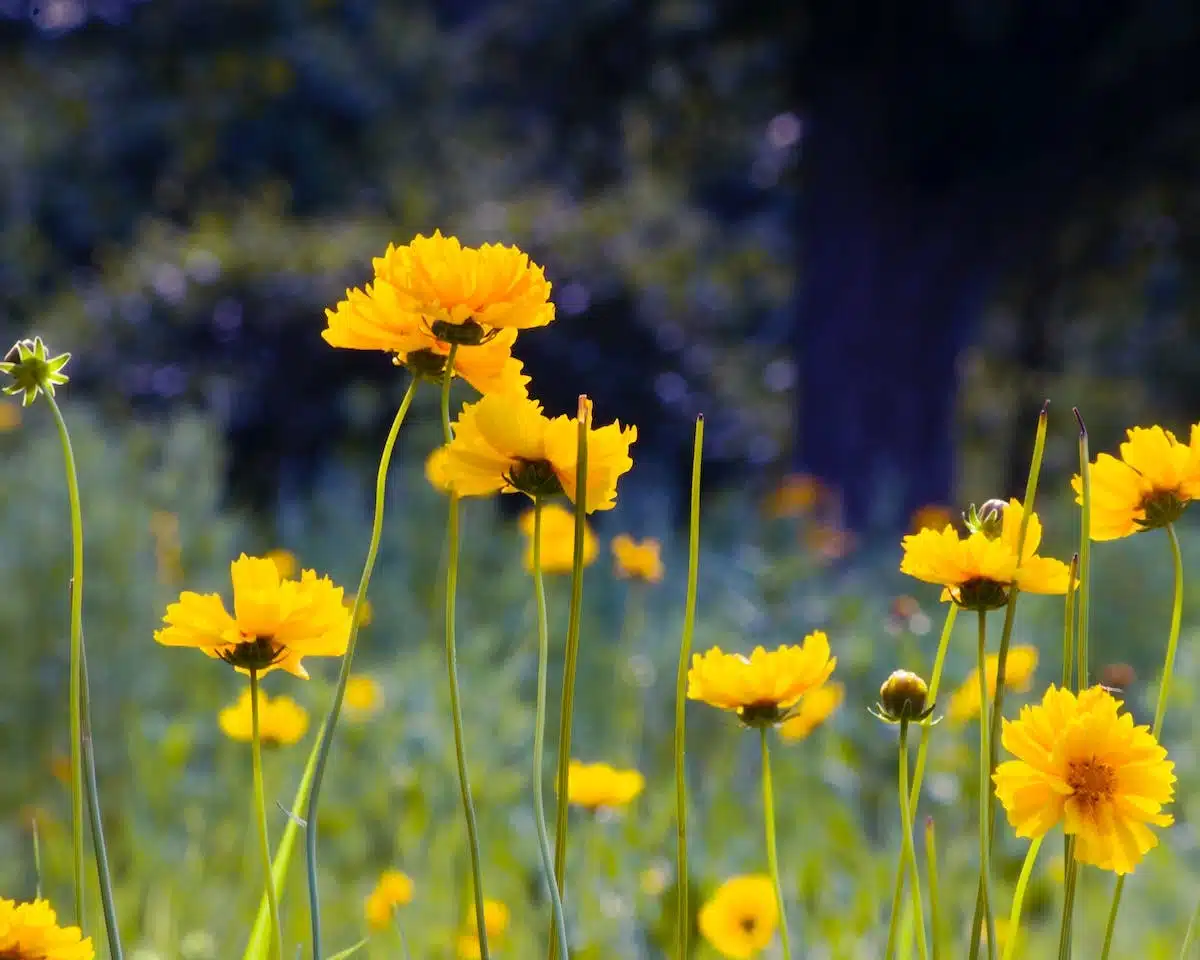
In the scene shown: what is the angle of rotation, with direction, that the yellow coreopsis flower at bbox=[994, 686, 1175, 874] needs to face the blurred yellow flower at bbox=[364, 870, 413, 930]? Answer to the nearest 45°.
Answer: approximately 135° to its right

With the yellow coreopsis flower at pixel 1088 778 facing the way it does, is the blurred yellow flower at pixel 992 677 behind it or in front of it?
behind

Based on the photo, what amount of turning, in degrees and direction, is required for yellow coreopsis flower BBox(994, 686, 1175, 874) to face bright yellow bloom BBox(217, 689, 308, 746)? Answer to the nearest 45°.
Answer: approximately 135° to its right

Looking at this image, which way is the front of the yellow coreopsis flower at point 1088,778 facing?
toward the camera
